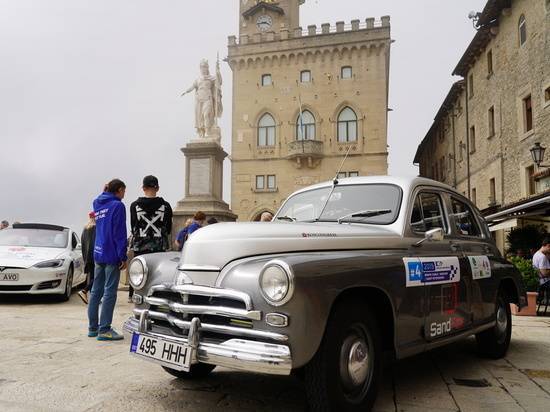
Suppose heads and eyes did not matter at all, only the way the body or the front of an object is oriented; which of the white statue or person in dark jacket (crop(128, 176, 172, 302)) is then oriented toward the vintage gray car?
the white statue

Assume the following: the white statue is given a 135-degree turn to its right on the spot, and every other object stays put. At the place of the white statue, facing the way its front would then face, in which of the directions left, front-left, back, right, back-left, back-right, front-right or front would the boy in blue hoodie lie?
back-left

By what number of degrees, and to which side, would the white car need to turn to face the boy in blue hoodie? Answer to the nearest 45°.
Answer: approximately 45° to its left

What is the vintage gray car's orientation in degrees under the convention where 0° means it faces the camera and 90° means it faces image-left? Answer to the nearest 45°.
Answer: approximately 45°

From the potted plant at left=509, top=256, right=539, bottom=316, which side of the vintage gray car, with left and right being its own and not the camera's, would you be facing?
back

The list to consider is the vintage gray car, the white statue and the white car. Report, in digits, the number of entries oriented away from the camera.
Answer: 0

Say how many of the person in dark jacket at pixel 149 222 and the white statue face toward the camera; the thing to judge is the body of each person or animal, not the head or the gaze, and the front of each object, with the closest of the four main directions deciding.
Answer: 1

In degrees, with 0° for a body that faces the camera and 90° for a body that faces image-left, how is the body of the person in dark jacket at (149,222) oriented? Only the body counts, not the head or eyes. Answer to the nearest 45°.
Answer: approximately 180°

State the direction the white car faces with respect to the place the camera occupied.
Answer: facing the viewer and to the left of the viewer

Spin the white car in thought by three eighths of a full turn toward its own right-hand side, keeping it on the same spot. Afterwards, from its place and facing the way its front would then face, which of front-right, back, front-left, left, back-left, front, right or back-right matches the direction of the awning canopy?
right

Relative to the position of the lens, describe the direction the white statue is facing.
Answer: facing the viewer

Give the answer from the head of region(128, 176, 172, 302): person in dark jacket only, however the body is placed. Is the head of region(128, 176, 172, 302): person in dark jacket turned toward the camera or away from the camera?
away from the camera

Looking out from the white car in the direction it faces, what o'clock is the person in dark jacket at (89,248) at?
The person in dark jacket is roughly at 10 o'clock from the white car.

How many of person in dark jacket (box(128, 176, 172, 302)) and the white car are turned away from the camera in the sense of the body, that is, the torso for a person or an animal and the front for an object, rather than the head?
1
